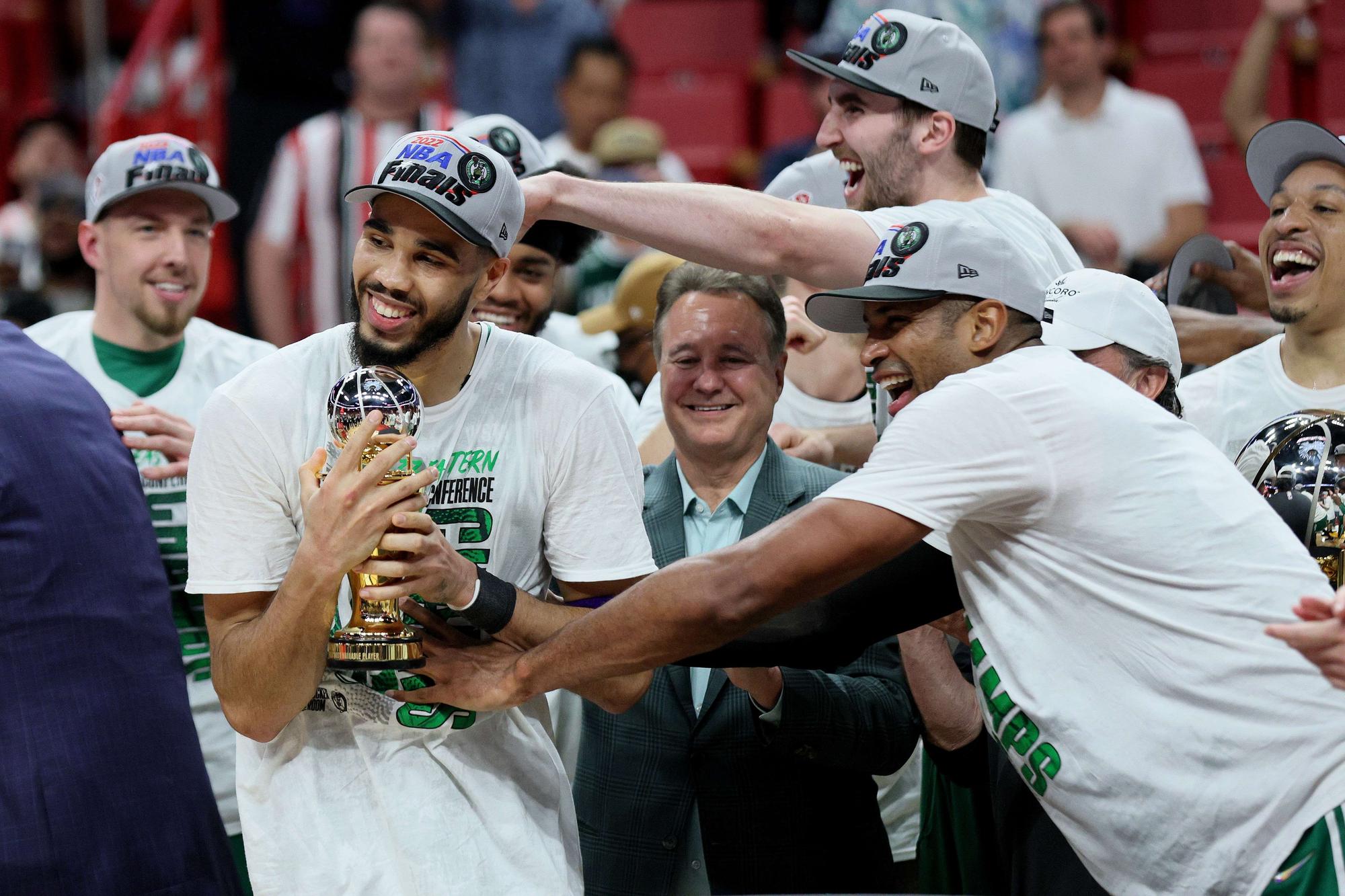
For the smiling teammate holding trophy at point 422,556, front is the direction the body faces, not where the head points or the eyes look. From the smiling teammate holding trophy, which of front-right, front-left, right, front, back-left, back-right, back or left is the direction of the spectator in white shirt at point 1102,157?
back-left

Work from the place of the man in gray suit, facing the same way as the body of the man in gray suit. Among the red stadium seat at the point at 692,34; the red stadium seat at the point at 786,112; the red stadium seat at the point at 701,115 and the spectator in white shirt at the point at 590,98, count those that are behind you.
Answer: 4

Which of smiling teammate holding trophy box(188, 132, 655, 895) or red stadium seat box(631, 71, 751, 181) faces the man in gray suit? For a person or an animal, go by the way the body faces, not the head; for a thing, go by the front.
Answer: the red stadium seat

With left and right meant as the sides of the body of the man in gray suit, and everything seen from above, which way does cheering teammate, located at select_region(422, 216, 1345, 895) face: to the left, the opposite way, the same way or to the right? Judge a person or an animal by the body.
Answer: to the right

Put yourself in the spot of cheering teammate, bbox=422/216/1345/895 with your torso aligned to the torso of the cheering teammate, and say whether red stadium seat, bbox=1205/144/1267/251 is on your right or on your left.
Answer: on your right

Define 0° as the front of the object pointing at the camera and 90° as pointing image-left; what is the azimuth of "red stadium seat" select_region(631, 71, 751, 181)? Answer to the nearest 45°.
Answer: approximately 0°

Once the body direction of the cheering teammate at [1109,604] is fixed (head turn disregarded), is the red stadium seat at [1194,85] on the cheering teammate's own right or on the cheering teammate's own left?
on the cheering teammate's own right

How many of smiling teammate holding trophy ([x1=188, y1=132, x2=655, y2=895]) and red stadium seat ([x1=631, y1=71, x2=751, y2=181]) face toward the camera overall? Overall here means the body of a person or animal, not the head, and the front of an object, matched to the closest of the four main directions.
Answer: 2

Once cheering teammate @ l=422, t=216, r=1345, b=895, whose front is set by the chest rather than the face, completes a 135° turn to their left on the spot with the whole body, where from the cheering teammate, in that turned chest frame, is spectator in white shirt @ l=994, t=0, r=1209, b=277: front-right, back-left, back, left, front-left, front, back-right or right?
back-left
